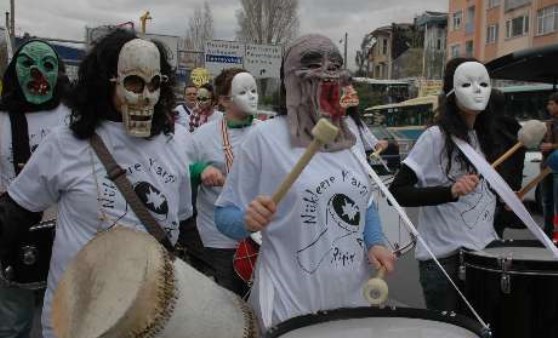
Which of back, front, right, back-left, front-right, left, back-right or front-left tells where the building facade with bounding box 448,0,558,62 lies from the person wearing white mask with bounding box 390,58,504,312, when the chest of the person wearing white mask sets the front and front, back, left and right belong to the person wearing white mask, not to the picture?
back-left

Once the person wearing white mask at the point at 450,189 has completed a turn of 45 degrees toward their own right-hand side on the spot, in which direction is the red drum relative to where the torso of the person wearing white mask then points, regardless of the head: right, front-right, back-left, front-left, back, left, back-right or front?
right

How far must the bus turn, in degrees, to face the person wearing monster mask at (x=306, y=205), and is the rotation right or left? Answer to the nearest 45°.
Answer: approximately 45° to its left

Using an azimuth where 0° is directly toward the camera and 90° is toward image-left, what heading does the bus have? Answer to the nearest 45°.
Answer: approximately 45°

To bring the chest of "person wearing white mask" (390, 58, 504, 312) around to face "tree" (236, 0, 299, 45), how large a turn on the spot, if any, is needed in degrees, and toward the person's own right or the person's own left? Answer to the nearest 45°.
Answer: approximately 135° to the person's own left

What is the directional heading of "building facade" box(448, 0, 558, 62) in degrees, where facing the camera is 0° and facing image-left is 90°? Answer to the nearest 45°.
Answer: approximately 45°

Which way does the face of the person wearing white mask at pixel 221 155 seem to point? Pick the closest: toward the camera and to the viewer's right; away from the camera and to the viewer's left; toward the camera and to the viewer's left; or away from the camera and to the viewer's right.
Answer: toward the camera and to the viewer's right

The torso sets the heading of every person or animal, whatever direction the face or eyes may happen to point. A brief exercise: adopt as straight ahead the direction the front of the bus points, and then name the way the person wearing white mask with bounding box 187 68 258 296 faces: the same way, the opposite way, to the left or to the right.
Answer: to the left

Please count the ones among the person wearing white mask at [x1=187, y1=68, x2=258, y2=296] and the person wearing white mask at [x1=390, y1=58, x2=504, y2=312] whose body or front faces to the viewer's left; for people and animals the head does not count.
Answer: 0

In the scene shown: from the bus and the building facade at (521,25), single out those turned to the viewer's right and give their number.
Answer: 0
